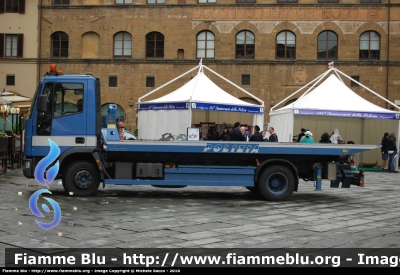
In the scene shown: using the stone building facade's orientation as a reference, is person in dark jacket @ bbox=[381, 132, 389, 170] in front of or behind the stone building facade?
in front

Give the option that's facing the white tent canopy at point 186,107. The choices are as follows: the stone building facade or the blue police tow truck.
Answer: the stone building facade

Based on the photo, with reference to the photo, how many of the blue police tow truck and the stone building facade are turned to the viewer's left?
1

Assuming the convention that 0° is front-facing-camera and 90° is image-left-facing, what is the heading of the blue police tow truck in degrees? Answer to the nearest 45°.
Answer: approximately 90°

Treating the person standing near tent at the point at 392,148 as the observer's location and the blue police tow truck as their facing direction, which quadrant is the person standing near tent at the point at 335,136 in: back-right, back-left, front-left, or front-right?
front-right

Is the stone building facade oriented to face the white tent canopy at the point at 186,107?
yes

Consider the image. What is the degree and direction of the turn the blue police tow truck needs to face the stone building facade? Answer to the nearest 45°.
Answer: approximately 90° to its right

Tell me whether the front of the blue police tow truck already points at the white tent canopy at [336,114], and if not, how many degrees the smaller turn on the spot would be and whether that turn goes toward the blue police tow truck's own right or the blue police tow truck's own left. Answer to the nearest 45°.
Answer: approximately 135° to the blue police tow truck's own right

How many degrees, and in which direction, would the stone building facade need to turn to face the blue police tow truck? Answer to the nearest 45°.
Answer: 0° — it already faces it

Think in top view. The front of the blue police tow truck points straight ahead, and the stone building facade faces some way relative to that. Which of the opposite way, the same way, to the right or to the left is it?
to the left

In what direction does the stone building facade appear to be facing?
toward the camera

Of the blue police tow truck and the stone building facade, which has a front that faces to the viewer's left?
the blue police tow truck

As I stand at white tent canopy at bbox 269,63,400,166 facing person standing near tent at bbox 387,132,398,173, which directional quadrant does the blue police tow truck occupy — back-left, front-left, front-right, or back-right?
back-right
